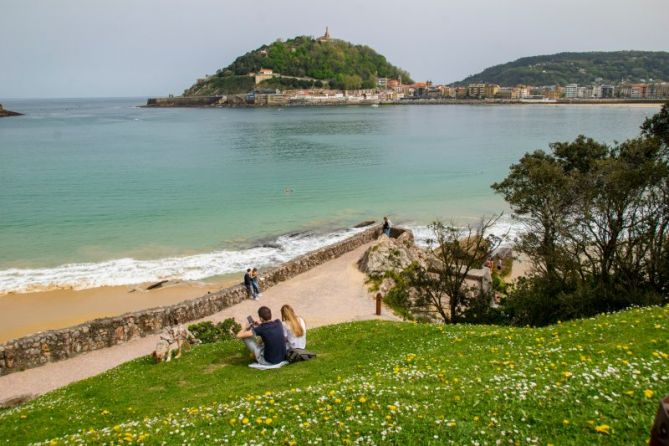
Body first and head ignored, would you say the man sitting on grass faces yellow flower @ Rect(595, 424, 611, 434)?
no

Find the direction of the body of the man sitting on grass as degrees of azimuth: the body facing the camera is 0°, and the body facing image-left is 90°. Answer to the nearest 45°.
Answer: approximately 135°

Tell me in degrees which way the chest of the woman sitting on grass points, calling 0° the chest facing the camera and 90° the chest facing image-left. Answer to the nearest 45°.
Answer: approximately 135°

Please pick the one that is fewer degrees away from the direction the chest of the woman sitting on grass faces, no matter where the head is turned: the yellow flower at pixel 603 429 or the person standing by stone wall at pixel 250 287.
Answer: the person standing by stone wall

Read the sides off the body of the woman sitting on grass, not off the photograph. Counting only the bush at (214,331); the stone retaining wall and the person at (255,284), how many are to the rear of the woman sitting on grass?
0

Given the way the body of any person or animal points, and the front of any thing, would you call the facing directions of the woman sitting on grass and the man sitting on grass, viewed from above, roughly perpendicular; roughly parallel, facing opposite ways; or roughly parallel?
roughly parallel

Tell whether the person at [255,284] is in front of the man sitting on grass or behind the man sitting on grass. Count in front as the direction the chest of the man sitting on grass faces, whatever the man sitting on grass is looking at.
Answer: in front

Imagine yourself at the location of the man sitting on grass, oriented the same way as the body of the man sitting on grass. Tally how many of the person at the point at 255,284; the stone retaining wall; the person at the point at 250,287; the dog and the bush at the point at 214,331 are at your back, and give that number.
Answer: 0

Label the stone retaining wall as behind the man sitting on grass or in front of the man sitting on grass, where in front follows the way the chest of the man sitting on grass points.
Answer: in front

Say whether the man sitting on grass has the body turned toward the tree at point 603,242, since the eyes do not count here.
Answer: no

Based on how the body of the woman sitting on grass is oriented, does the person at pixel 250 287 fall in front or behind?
in front

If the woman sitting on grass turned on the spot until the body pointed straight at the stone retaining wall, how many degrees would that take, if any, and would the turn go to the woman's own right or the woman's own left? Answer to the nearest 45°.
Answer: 0° — they already face it

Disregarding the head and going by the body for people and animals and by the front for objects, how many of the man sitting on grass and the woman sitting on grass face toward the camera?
0

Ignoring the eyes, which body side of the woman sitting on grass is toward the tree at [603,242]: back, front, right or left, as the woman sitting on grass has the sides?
right

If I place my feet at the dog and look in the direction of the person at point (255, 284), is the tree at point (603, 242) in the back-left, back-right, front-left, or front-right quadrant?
front-right
